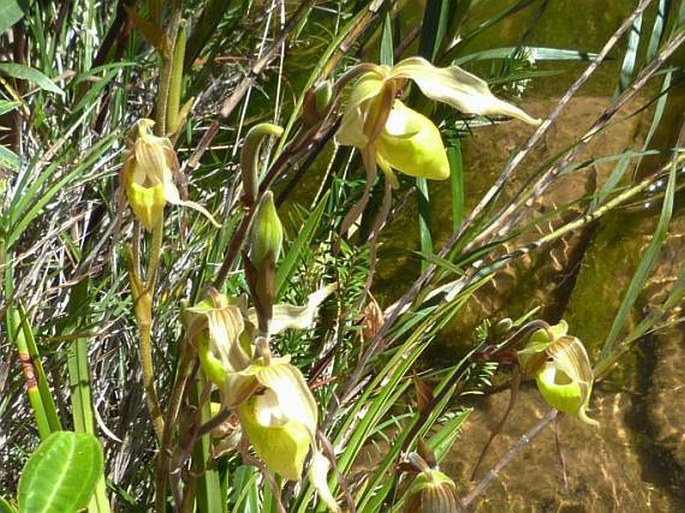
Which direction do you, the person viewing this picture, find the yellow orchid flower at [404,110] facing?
facing to the right of the viewer
